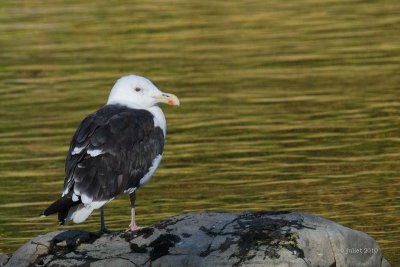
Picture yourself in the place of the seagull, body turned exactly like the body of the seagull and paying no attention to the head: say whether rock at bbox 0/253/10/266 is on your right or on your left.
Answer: on your left

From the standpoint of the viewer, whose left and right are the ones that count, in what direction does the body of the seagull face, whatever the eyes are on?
facing away from the viewer and to the right of the viewer
